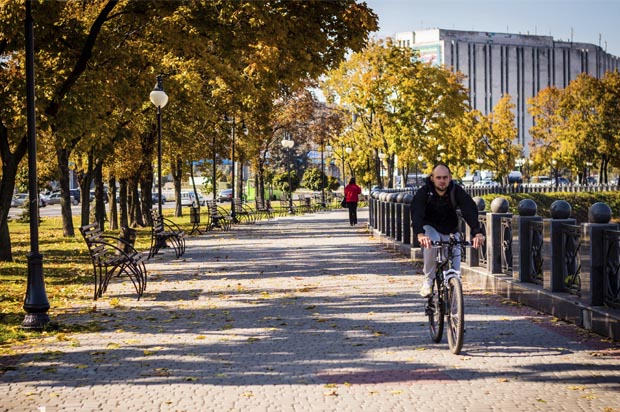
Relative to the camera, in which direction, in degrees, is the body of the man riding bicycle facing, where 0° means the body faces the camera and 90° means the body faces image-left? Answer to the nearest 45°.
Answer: approximately 0°

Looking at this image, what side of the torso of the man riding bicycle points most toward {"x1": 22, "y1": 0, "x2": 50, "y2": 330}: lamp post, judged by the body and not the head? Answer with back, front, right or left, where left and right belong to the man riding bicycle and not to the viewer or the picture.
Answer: right

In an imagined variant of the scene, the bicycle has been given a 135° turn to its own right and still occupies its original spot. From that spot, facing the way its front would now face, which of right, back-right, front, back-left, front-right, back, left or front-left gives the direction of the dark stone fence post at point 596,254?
right

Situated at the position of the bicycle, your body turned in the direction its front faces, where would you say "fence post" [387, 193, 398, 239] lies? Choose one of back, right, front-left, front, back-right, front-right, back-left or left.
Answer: back

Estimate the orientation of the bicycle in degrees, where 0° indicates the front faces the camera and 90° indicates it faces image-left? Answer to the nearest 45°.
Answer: approximately 0°

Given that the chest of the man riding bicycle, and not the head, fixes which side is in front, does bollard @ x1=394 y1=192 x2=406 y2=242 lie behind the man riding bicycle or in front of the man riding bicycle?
behind

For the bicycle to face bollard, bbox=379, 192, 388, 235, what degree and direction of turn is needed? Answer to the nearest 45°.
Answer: approximately 180°
